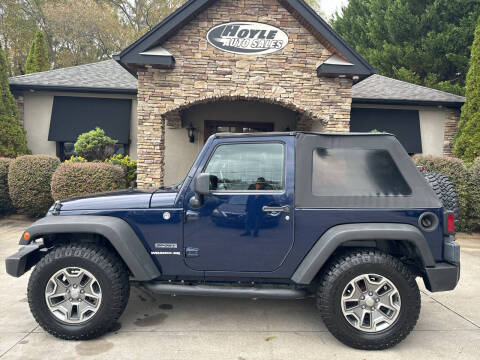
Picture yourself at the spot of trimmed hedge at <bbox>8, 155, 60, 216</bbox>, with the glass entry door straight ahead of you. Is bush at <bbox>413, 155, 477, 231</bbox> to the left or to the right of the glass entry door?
right

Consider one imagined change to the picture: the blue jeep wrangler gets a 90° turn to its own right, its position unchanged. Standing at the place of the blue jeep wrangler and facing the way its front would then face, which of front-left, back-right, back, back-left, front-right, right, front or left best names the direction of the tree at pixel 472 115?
front-right

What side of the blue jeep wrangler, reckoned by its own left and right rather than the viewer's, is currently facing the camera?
left

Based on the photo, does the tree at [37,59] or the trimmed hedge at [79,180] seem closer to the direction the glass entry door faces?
the trimmed hedge

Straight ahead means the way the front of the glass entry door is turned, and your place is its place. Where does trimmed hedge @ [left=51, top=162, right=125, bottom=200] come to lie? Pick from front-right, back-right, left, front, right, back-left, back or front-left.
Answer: front-right

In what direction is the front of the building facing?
toward the camera

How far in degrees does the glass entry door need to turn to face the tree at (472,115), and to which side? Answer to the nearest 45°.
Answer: approximately 90° to its left

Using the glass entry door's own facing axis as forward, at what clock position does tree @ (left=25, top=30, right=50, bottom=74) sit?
The tree is roughly at 4 o'clock from the glass entry door.

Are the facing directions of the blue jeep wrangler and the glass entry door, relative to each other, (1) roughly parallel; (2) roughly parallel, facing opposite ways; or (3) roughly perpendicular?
roughly perpendicular

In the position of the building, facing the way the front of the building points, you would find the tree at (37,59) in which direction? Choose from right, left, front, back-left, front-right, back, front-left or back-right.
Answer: back-right

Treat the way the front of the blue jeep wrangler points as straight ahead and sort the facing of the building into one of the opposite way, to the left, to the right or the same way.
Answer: to the left

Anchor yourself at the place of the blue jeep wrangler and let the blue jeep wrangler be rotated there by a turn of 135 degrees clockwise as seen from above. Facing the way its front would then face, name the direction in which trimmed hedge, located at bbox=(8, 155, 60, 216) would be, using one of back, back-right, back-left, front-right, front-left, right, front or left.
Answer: left

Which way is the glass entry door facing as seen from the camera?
toward the camera

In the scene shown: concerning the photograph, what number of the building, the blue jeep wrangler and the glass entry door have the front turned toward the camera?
2
